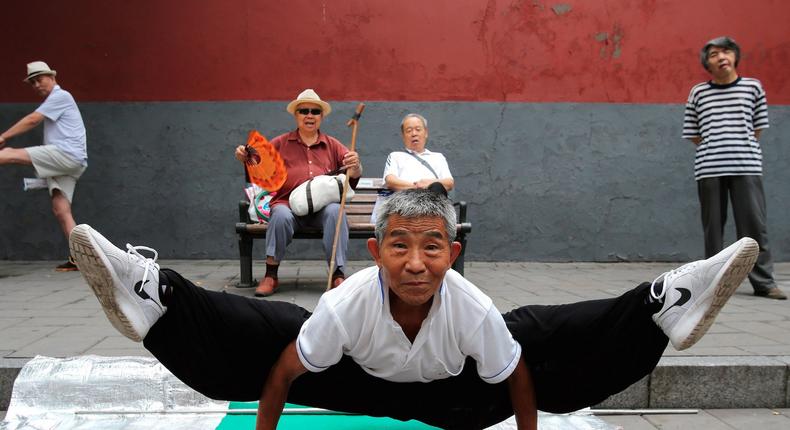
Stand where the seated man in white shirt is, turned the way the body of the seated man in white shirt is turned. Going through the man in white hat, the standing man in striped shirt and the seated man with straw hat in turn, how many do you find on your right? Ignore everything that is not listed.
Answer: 2

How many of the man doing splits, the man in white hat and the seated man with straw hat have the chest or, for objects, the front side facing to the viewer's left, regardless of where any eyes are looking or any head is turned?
1

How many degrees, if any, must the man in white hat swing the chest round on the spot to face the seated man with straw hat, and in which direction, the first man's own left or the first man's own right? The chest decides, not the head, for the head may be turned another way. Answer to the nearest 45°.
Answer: approximately 135° to the first man's own left

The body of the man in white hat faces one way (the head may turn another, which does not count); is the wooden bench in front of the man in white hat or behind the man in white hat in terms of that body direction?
behind

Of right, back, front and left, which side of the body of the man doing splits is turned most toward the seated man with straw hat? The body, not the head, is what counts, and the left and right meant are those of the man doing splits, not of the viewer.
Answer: back

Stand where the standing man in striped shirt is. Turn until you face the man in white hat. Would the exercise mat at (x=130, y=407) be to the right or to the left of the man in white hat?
left

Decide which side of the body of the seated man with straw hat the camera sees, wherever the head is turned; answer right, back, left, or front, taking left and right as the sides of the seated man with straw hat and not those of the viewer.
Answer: front

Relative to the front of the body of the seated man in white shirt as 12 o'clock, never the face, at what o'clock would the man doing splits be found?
The man doing splits is roughly at 12 o'clock from the seated man in white shirt.

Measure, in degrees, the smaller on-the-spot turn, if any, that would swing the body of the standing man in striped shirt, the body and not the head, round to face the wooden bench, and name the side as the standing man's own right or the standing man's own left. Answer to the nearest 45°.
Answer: approximately 90° to the standing man's own right

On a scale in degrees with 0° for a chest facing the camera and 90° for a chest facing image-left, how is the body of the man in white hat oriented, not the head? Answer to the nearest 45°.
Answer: approximately 90°

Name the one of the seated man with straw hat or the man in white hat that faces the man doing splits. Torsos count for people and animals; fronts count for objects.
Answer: the seated man with straw hat

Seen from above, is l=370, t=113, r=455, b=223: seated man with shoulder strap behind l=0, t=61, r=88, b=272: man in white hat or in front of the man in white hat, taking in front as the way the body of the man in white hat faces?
behind

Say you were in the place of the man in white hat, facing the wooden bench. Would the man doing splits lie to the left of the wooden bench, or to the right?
right

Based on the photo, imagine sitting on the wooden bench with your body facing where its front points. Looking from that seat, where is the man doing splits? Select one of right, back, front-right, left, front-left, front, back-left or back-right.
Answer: front

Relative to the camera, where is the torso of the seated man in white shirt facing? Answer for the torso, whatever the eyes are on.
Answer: toward the camera

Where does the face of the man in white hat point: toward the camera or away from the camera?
toward the camera
